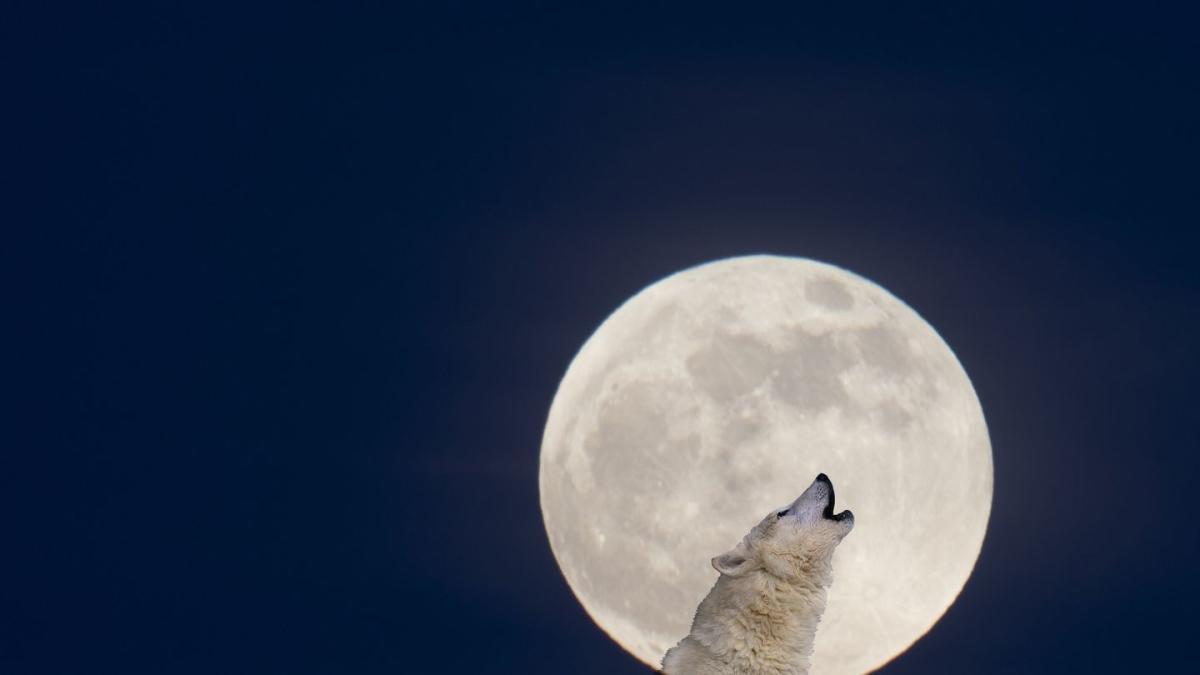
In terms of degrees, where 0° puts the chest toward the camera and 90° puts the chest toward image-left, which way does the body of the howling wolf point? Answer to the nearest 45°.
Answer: approximately 270°
